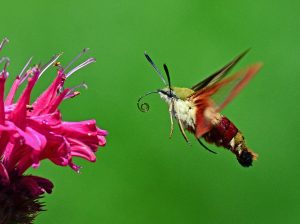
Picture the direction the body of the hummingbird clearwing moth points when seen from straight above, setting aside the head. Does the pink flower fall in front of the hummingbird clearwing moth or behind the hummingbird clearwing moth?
in front

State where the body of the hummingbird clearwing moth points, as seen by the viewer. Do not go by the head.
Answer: to the viewer's left
